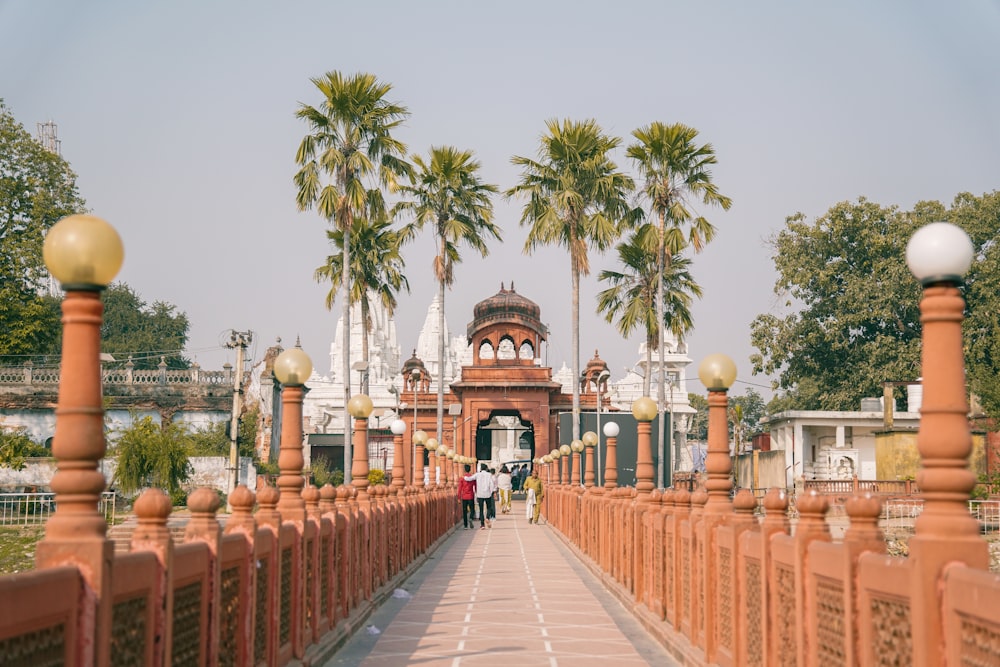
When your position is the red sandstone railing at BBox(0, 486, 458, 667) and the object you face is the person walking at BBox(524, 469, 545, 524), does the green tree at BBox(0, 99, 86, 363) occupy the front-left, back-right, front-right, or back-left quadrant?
front-left

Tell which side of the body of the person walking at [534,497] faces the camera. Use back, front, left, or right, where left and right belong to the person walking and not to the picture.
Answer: front

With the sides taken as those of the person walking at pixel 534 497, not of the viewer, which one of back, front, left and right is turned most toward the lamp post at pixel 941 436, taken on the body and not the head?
front

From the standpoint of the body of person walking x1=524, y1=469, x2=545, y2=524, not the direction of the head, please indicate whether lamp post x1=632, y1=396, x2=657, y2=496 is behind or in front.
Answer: in front

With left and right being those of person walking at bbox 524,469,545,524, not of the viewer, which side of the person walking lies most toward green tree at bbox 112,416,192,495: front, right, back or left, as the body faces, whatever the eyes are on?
right

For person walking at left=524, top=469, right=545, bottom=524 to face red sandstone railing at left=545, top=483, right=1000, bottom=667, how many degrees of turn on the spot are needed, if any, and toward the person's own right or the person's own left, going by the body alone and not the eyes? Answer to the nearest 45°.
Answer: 0° — they already face it

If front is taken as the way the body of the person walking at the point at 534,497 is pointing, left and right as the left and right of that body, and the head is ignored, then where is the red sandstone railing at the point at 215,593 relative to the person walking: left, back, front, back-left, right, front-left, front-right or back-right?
front
